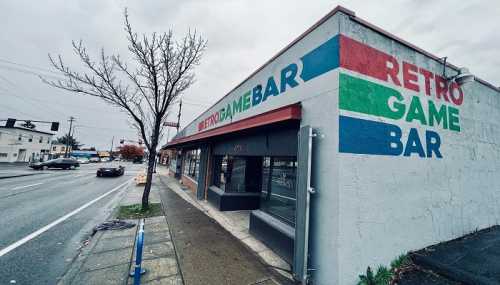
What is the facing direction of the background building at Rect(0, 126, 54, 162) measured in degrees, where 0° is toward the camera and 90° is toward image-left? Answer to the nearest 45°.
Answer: approximately 315°
